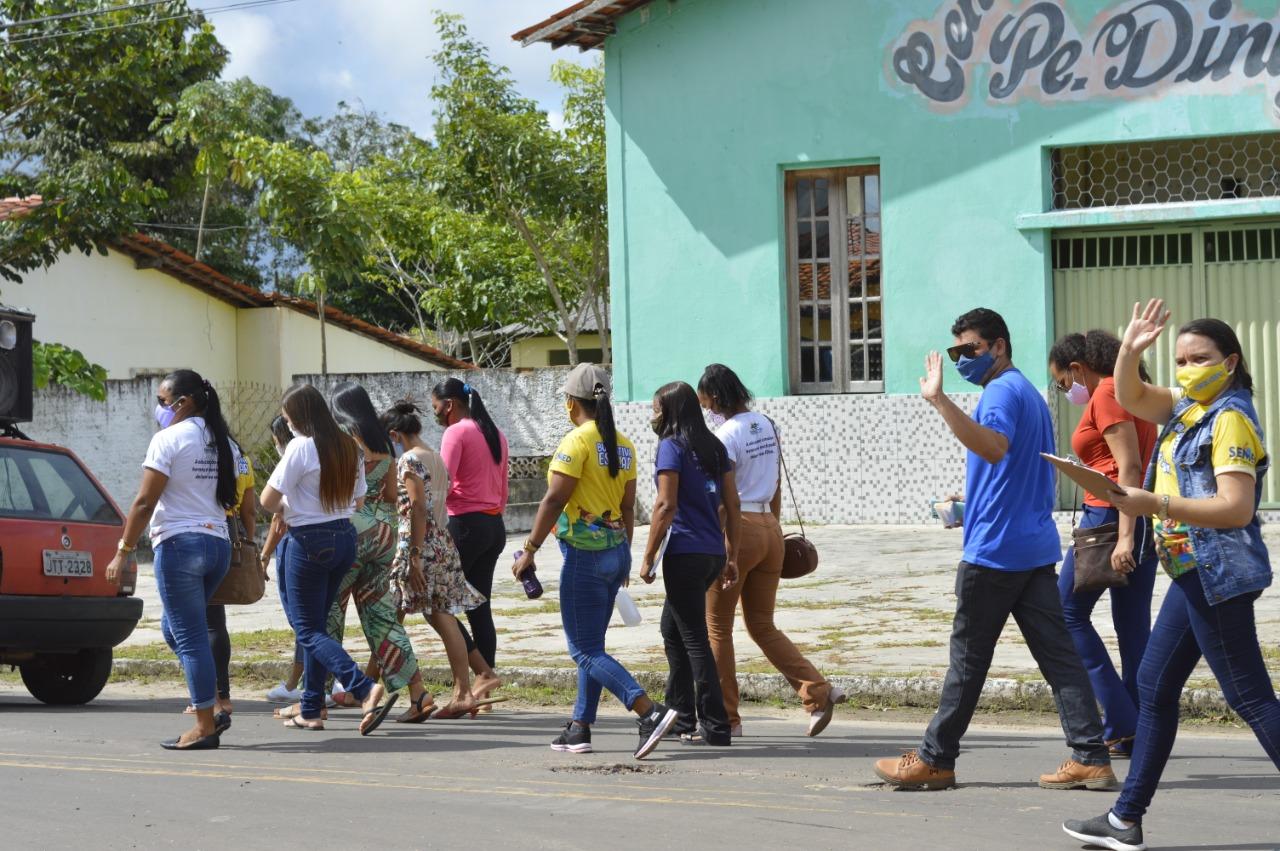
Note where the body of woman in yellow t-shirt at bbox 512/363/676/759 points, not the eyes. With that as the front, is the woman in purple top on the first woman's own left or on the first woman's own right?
on the first woman's own right

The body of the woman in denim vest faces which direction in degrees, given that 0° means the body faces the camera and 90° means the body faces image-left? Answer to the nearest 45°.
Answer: approximately 45°

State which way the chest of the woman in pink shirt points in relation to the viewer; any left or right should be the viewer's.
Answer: facing away from the viewer and to the left of the viewer

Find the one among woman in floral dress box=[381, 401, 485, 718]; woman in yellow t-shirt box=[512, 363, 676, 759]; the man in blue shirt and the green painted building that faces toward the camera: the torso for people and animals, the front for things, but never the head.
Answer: the green painted building

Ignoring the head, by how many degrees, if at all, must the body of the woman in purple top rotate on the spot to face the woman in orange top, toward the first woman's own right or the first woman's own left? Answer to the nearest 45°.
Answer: approximately 135° to the first woman's own right

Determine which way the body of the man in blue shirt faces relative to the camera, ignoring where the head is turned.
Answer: to the viewer's left

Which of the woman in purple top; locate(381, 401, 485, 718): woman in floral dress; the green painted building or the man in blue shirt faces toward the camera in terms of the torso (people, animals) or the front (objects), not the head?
the green painted building

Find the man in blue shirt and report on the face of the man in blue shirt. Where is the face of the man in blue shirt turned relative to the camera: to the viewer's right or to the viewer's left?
to the viewer's left

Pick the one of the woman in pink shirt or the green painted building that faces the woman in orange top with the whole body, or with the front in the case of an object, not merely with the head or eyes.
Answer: the green painted building
